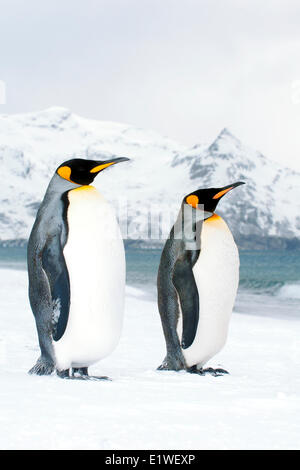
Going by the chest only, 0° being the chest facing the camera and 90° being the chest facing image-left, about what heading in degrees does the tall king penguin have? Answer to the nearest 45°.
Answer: approximately 270°

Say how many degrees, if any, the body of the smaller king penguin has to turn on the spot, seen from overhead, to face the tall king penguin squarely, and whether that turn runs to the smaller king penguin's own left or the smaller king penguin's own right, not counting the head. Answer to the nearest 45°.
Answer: approximately 135° to the smaller king penguin's own right

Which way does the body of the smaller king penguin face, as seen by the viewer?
to the viewer's right

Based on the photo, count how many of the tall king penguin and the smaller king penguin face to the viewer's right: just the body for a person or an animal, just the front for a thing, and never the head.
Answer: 2

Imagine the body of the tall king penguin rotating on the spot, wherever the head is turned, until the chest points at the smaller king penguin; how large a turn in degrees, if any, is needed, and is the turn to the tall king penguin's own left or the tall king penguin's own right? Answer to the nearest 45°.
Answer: approximately 45° to the tall king penguin's own left
